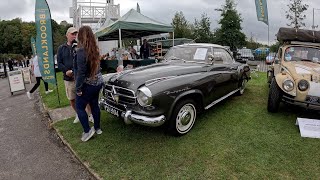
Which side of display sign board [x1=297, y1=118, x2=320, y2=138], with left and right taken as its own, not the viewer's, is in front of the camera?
front

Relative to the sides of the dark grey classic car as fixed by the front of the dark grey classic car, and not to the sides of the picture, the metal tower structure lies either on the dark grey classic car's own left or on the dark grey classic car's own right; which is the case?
on the dark grey classic car's own right

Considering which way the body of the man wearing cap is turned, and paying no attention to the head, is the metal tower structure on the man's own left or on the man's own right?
on the man's own left

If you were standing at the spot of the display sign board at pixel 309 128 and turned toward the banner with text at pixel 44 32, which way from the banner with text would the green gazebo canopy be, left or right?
right

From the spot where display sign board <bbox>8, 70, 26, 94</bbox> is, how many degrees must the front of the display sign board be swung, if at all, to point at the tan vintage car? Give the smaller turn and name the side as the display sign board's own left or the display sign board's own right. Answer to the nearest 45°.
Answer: approximately 45° to the display sign board's own left

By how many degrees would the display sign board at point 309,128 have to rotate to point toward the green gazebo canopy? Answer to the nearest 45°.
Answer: approximately 135° to its right

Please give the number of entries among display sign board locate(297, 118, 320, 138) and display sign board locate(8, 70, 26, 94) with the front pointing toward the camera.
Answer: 2

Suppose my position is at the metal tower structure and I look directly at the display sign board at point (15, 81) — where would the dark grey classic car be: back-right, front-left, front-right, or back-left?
front-left

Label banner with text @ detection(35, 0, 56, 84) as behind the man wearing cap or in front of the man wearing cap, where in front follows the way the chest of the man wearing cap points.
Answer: behind

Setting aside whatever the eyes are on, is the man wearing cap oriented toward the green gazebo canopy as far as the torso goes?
no

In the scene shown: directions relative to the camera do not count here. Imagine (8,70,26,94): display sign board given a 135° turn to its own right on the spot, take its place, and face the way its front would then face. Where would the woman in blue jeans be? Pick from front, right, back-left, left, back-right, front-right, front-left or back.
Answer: back-left

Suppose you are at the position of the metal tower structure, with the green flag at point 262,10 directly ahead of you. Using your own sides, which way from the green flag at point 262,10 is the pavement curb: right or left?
right
